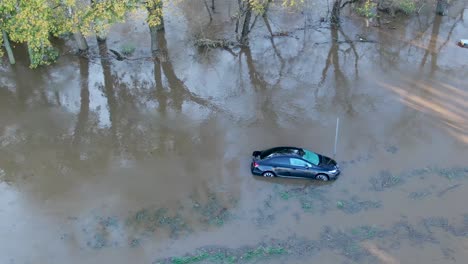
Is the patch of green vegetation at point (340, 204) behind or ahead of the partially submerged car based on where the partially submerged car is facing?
ahead

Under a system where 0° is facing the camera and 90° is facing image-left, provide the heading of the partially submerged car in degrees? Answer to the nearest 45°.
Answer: approximately 270°

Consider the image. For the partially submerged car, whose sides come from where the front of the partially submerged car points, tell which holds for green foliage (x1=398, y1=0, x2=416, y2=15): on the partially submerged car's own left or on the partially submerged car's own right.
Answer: on the partially submerged car's own left

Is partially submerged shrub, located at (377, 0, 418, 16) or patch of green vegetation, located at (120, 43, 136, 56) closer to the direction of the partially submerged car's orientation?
the partially submerged shrub

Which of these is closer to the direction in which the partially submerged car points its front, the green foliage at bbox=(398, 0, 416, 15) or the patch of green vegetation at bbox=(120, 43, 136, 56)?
the green foliage

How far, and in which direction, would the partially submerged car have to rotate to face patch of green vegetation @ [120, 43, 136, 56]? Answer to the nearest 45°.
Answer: approximately 135° to its left

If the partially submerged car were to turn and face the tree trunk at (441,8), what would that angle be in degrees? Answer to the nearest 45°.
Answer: approximately 45° to its left

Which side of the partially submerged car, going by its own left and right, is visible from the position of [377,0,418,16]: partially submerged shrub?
left
